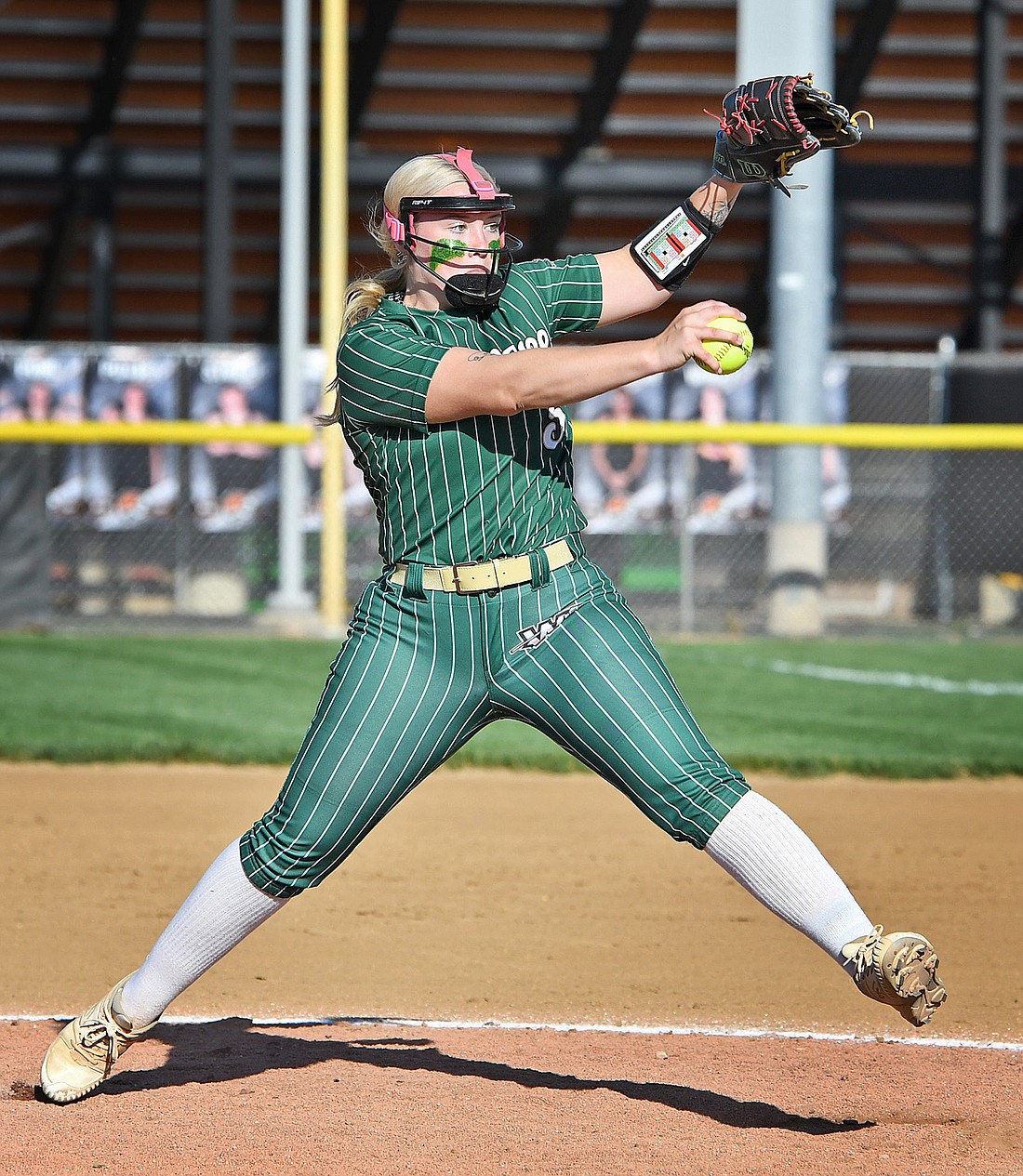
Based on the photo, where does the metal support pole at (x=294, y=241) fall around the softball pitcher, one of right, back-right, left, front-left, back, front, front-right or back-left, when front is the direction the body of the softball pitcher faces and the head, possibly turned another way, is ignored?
back-left

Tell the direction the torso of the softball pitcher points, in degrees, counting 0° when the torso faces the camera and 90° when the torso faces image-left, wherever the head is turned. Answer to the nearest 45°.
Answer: approximately 315°

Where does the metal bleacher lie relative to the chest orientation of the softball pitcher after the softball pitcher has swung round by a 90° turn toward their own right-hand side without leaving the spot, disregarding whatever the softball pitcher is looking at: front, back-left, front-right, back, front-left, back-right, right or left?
back-right

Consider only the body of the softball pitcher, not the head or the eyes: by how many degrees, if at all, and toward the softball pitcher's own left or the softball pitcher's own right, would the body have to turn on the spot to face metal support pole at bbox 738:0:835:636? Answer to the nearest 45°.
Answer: approximately 135° to the softball pitcher's own left

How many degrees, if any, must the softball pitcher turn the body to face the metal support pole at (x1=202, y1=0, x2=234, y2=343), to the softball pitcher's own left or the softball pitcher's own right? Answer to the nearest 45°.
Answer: approximately 135° to the softball pitcher's own left

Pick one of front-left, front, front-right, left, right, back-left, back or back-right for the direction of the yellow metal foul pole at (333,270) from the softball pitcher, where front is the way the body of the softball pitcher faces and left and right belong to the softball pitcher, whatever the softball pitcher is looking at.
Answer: back-left
